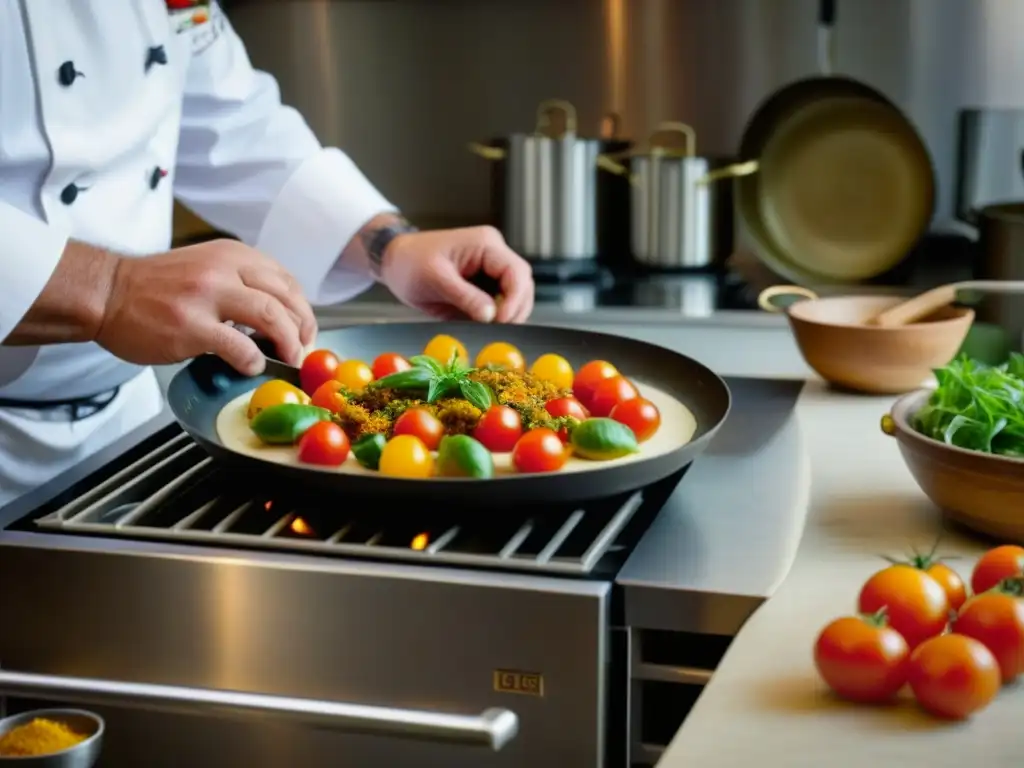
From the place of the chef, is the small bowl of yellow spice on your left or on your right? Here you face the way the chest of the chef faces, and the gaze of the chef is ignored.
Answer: on your right

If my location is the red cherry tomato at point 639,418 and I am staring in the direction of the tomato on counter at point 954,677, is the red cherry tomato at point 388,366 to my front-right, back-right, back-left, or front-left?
back-right

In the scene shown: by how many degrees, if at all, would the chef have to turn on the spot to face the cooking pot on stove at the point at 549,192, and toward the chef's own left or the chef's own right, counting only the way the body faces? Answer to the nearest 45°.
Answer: approximately 90° to the chef's own left

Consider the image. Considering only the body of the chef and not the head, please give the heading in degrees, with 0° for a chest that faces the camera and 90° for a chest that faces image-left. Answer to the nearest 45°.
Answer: approximately 315°

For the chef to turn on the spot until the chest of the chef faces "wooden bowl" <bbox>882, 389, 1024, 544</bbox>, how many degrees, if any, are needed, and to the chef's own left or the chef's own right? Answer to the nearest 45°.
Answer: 0° — they already face it

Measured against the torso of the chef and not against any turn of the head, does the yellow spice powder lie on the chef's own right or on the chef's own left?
on the chef's own right

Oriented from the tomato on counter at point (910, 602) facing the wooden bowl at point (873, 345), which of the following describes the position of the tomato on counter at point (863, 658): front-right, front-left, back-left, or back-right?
back-left
